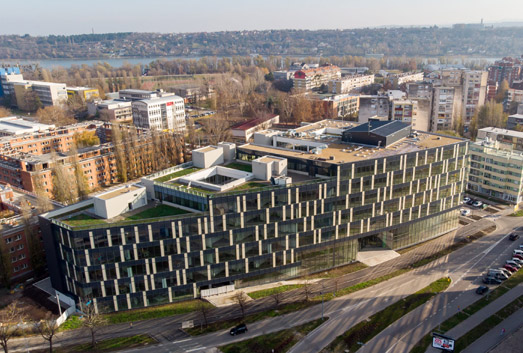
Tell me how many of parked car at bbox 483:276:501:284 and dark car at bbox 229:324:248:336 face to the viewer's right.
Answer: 1

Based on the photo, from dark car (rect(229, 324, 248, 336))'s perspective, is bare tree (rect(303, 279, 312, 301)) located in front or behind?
behind

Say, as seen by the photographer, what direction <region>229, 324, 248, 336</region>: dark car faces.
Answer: facing the viewer and to the left of the viewer

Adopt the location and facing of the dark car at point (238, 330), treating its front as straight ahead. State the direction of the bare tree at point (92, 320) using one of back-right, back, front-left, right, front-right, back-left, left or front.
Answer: front-right

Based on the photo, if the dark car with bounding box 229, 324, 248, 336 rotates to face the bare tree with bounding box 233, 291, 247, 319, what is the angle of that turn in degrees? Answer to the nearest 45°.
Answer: approximately 135° to its right
